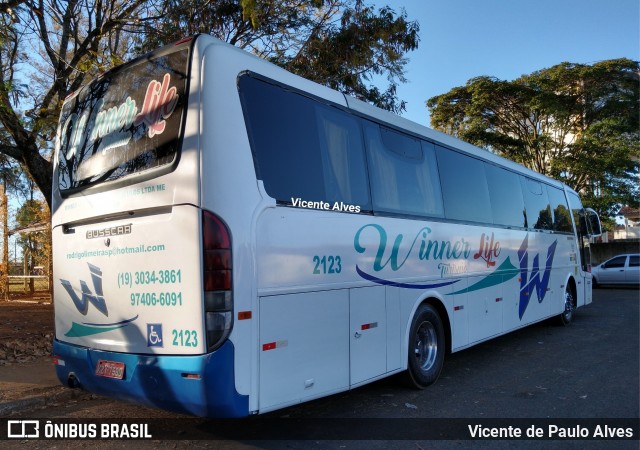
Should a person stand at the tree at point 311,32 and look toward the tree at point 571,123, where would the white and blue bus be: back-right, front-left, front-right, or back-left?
back-right

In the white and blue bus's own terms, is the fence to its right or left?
on its left

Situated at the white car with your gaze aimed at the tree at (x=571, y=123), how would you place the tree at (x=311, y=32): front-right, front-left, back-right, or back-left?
back-left

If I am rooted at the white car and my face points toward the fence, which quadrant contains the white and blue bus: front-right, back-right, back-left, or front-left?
front-left

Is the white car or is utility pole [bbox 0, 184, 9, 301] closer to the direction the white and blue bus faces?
the white car

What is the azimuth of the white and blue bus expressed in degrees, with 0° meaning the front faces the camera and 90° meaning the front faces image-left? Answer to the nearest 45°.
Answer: approximately 225°

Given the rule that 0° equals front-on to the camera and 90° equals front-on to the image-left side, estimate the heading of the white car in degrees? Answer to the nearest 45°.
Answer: approximately 90°

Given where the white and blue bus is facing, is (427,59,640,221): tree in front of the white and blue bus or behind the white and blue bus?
in front

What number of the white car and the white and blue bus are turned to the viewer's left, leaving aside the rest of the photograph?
1

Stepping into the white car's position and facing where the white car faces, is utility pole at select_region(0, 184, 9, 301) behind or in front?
in front

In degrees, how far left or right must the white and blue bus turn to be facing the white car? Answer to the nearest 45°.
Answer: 0° — it already faces it

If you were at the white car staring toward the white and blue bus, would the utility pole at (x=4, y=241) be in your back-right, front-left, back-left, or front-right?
front-right

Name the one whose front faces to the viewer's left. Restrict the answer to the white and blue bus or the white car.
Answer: the white car
